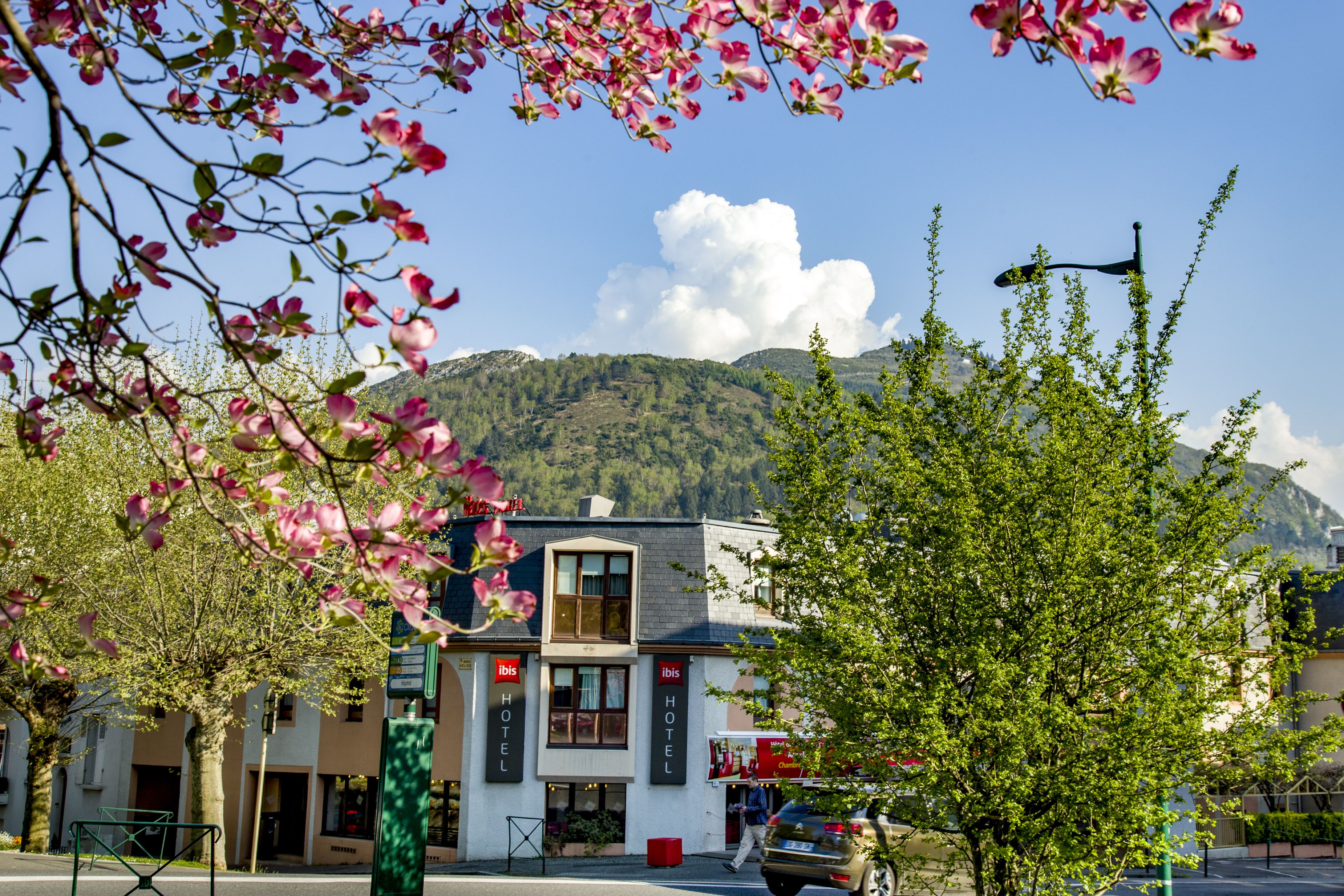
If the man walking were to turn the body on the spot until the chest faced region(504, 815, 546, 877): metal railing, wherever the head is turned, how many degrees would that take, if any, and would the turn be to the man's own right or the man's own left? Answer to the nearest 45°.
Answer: approximately 45° to the man's own right

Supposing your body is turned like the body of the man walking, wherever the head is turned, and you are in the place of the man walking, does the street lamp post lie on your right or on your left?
on your left

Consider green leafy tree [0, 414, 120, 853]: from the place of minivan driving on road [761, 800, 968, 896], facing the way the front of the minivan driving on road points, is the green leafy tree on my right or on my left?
on my left

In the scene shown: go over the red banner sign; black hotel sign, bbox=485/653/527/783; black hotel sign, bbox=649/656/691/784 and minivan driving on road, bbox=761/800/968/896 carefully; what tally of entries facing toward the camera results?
3

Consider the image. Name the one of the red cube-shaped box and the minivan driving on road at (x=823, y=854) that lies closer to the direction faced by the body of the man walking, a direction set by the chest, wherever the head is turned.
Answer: the red cube-shaped box

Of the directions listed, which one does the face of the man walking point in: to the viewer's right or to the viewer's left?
to the viewer's left
